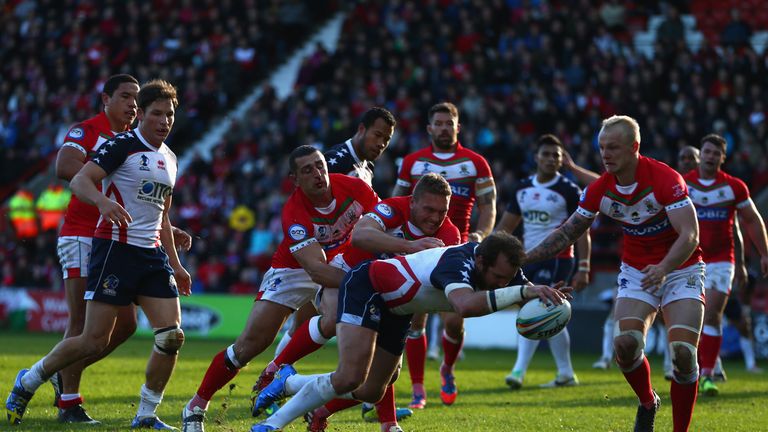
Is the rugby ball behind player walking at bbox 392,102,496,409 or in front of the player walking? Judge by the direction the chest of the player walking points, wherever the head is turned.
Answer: in front

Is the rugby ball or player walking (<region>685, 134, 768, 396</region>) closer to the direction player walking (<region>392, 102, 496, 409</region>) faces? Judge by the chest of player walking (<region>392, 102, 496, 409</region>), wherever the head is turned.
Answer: the rugby ball

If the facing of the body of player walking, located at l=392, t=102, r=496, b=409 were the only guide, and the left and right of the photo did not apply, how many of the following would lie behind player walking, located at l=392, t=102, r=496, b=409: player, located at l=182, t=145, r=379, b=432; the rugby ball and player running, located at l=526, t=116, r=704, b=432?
0

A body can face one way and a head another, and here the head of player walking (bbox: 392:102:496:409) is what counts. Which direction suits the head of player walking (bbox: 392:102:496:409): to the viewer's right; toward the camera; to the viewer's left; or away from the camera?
toward the camera

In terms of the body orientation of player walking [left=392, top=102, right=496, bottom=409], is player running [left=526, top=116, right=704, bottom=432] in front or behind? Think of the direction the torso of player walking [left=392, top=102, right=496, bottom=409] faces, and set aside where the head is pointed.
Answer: in front

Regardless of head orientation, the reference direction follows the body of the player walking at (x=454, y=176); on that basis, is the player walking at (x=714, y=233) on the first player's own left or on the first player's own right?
on the first player's own left

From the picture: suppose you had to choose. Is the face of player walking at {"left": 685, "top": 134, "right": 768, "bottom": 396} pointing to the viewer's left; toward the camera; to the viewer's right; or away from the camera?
toward the camera

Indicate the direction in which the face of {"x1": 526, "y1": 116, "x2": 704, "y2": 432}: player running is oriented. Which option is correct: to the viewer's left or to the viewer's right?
to the viewer's left

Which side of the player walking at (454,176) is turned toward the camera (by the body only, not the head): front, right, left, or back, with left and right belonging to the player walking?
front

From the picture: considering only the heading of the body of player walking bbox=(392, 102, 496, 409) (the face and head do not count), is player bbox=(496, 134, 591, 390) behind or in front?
behind
